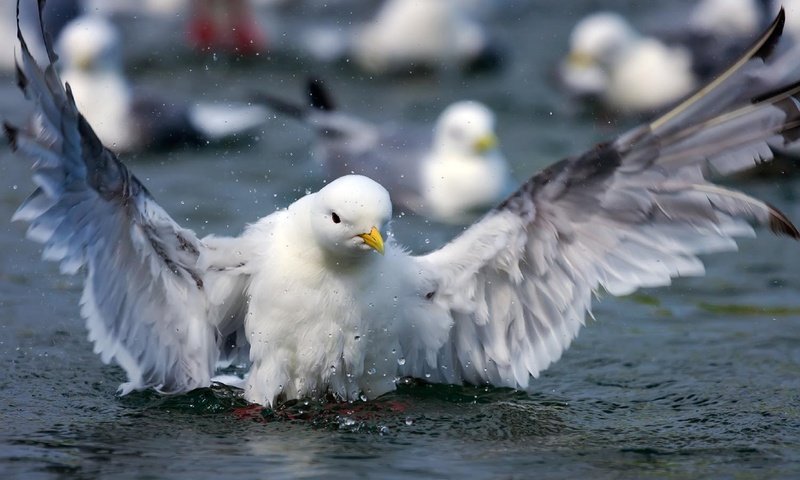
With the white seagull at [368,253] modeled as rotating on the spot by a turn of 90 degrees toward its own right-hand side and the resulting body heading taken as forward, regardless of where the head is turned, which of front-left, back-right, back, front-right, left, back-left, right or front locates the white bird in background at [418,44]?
right

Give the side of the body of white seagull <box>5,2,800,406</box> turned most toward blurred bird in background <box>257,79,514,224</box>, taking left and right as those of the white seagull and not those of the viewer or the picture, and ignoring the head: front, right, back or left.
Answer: back

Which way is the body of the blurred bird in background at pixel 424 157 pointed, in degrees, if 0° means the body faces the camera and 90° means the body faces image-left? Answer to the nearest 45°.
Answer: approximately 315°

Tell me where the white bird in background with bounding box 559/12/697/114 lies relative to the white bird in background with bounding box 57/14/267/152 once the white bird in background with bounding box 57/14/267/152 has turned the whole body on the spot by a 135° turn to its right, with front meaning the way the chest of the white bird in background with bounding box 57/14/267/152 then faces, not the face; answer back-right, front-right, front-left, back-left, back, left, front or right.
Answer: right

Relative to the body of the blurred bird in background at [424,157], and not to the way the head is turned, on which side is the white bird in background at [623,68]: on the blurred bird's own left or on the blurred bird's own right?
on the blurred bird's own left

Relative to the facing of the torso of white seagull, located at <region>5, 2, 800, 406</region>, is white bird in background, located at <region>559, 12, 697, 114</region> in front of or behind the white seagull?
behind

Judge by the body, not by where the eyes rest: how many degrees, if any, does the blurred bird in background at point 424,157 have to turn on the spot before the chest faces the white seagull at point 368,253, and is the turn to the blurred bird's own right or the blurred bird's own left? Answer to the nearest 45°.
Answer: approximately 45° to the blurred bird's own right

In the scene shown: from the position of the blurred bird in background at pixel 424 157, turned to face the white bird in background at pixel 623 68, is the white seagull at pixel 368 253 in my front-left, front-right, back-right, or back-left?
back-right

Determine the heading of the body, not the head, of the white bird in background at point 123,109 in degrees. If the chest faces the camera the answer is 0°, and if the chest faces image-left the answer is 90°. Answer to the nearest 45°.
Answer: approximately 45°

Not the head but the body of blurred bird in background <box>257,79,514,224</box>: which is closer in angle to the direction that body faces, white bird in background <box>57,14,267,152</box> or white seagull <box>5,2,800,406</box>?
the white seagull
